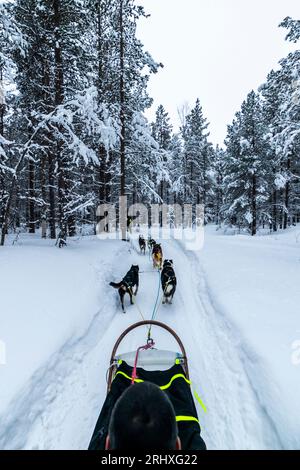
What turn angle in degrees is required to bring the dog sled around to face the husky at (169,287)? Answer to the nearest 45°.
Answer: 0° — it already faces it

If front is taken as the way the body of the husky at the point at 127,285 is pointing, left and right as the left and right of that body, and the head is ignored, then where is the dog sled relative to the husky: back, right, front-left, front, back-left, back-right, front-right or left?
back-right

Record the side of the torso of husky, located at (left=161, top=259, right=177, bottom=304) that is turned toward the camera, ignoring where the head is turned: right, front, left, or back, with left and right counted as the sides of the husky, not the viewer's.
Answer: back

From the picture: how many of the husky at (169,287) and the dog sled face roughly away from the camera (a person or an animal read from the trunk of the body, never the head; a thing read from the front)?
2

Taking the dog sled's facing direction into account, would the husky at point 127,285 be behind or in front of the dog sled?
in front

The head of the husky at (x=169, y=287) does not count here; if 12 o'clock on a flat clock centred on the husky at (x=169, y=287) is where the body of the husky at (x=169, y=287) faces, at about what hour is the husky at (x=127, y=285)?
the husky at (x=127, y=285) is roughly at 9 o'clock from the husky at (x=169, y=287).

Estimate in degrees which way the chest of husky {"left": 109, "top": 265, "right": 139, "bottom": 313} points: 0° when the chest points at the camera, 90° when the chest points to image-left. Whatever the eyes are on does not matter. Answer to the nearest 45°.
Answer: approximately 225°

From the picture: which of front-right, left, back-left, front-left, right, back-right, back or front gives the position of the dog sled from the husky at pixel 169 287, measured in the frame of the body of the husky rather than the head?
back

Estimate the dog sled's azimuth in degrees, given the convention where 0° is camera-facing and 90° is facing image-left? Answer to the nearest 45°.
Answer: approximately 180°
